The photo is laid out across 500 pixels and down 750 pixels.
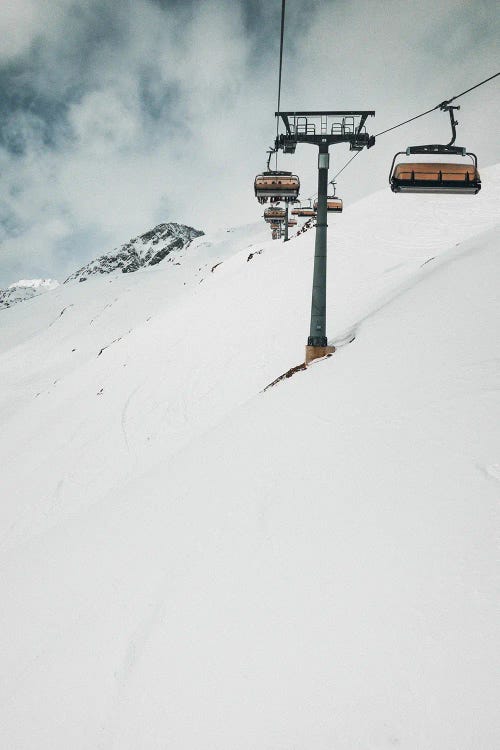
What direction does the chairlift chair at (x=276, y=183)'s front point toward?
away from the camera

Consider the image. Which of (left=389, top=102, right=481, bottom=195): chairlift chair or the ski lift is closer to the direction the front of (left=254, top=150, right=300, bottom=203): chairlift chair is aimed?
the ski lift

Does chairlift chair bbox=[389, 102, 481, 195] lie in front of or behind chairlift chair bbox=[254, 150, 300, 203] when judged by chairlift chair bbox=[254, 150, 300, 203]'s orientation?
behind
